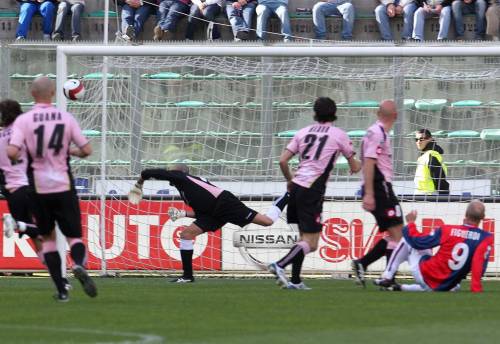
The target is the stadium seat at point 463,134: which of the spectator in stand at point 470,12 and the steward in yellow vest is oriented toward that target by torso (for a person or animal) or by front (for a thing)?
the spectator in stand

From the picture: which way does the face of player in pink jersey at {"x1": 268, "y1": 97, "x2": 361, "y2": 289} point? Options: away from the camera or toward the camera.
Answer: away from the camera

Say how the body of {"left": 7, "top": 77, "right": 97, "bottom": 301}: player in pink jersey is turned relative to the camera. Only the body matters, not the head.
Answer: away from the camera

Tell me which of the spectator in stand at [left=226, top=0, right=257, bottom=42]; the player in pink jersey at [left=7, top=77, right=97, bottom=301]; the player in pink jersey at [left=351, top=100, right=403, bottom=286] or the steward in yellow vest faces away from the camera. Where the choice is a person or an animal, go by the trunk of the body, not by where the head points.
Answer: the player in pink jersey at [left=7, top=77, right=97, bottom=301]

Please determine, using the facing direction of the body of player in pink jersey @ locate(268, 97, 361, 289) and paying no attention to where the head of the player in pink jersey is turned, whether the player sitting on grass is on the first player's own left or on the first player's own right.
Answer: on the first player's own right

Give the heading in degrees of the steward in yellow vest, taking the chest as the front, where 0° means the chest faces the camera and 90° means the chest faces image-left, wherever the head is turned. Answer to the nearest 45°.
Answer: approximately 45°
